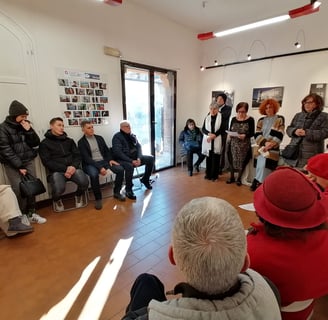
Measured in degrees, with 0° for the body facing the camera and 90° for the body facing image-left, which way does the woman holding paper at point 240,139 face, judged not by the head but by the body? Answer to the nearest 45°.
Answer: approximately 45°

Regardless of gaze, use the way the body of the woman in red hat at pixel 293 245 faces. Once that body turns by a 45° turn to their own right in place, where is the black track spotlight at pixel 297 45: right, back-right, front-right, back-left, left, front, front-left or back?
front-left

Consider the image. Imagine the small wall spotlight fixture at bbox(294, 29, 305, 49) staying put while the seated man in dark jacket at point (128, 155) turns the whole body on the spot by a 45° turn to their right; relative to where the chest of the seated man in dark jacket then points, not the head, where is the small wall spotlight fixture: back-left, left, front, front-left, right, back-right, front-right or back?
left

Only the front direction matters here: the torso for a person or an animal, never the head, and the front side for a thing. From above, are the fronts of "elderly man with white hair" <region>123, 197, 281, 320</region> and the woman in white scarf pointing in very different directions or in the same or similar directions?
very different directions

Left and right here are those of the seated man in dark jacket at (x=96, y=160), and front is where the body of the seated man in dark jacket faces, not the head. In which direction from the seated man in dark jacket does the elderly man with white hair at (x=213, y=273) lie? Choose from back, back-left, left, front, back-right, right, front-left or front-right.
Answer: front-right

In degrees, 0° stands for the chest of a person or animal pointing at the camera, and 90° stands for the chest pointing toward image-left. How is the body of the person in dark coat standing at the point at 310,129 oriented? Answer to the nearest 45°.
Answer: approximately 45°

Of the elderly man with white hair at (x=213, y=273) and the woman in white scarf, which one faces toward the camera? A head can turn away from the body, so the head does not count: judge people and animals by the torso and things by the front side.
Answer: the woman in white scarf

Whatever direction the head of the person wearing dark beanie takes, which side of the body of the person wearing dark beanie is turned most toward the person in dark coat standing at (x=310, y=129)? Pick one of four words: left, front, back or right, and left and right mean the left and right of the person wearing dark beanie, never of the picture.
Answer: front

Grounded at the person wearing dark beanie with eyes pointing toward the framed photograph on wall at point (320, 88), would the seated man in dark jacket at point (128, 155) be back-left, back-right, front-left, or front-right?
front-left

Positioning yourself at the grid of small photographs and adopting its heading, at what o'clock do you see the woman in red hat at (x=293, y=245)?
The woman in red hat is roughly at 1 o'clock from the grid of small photographs.

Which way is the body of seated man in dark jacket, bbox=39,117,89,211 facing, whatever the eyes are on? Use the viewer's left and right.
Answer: facing the viewer and to the right of the viewer

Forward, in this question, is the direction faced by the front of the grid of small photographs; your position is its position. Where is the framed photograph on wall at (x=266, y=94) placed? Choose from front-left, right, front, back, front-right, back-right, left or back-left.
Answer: front-left

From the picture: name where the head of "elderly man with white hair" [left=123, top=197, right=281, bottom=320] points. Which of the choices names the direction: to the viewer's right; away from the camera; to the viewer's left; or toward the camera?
away from the camera

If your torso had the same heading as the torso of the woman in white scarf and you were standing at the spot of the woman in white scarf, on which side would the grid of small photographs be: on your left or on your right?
on your right

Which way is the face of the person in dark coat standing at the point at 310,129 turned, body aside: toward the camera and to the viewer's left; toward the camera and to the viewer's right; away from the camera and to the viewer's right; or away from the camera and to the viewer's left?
toward the camera and to the viewer's left

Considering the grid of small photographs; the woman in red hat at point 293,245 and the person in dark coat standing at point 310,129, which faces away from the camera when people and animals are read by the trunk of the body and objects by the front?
the woman in red hat

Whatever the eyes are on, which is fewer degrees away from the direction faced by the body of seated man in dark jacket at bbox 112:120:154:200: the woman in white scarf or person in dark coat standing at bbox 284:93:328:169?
the person in dark coat standing

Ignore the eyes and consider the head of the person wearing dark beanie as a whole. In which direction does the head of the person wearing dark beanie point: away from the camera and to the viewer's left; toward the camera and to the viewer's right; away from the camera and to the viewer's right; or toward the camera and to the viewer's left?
toward the camera and to the viewer's right

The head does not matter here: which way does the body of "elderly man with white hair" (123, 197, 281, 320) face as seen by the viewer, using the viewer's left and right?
facing away from the viewer

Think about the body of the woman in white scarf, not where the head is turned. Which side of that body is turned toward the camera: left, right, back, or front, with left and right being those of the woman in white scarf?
front
